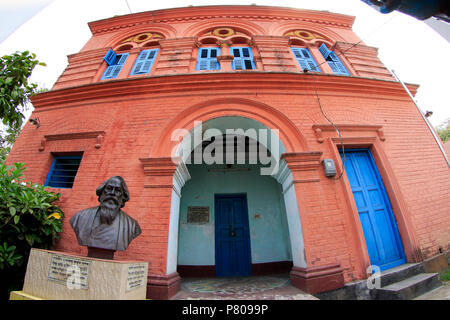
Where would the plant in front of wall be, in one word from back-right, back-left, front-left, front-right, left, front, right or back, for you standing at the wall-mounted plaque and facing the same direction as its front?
front-right

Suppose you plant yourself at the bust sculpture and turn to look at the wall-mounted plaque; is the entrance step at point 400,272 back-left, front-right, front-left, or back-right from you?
front-right

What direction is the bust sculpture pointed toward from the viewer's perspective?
toward the camera

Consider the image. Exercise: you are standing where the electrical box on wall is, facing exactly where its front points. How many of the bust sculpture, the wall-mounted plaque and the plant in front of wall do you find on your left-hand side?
0

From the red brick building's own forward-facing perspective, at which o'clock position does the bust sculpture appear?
The bust sculpture is roughly at 2 o'clock from the red brick building.

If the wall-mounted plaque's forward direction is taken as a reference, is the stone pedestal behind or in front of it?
in front

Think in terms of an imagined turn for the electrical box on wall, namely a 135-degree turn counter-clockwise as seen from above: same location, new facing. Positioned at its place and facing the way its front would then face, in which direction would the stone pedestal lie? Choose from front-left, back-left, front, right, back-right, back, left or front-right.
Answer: back

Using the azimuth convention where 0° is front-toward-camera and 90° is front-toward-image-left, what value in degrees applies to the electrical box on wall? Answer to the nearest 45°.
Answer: approximately 0°

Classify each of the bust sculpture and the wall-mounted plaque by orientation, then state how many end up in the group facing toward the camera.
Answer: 2

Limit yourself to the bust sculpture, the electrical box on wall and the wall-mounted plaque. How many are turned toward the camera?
3

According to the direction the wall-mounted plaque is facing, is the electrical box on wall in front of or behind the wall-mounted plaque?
in front

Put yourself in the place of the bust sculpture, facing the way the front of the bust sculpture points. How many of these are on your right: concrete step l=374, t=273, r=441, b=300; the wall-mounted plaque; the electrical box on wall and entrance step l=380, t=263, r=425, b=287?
0

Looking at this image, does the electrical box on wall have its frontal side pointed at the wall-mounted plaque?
no

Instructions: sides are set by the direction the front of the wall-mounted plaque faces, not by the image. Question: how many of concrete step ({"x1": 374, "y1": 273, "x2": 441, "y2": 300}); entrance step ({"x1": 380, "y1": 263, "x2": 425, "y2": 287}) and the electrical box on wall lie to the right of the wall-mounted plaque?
0

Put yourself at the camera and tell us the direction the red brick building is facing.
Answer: facing the viewer
